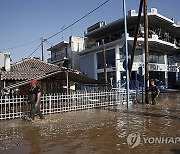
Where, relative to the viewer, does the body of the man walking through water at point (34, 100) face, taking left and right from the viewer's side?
facing the viewer and to the left of the viewer

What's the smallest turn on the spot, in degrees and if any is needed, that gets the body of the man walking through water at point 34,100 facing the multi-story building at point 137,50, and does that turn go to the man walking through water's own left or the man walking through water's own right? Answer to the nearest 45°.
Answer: approximately 180°

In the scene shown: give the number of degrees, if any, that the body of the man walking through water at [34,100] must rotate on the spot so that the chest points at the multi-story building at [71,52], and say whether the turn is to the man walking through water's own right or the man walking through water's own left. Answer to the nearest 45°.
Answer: approximately 135° to the man walking through water's own right

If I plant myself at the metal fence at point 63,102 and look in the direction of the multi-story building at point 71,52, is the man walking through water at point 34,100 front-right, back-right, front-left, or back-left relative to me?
back-left

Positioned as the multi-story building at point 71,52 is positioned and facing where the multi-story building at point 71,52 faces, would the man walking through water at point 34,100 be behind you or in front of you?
in front

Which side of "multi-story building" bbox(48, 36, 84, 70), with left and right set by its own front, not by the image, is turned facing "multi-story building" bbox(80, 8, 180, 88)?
left

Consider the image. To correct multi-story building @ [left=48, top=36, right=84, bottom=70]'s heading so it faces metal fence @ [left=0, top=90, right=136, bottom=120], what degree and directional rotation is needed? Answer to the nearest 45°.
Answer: approximately 45° to its left

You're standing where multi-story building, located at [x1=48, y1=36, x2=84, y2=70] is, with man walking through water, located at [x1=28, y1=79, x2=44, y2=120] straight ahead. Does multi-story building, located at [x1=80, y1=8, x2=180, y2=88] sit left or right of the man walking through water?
left

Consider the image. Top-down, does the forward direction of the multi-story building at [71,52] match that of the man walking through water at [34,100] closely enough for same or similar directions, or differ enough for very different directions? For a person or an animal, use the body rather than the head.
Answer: same or similar directions
